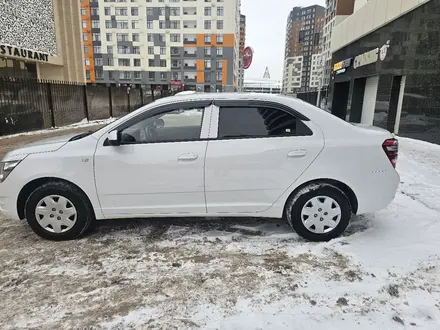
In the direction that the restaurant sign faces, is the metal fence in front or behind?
in front

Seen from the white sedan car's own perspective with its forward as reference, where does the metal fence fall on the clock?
The metal fence is roughly at 2 o'clock from the white sedan car.

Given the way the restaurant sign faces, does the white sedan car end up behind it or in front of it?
in front

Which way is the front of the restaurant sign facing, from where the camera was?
facing the viewer and to the right of the viewer

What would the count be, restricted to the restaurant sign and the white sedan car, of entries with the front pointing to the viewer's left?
1

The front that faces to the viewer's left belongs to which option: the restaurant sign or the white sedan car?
the white sedan car

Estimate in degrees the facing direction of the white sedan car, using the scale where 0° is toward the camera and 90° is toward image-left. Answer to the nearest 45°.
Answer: approximately 90°
